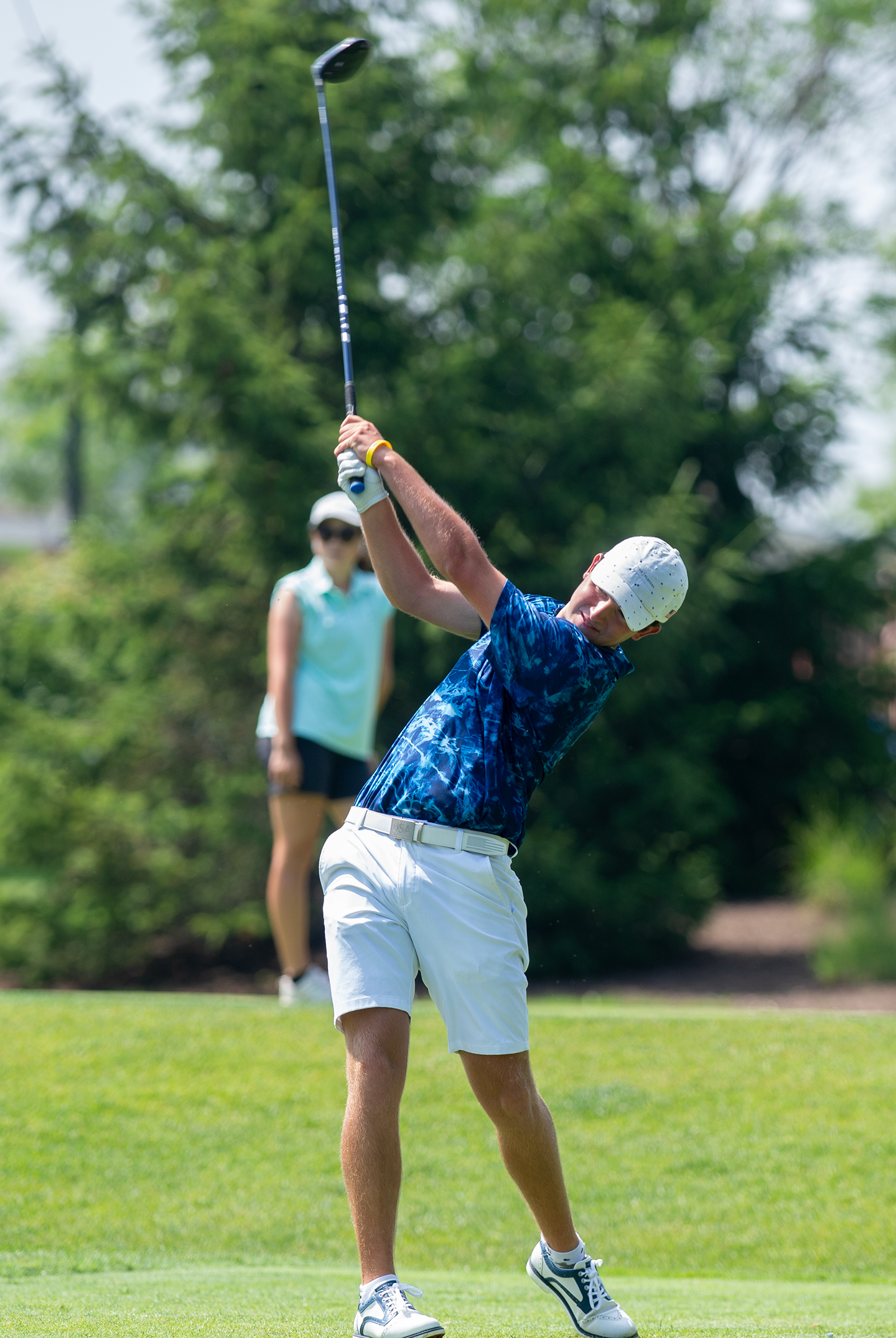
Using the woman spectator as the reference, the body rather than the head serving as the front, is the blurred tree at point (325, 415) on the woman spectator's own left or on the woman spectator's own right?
on the woman spectator's own left
